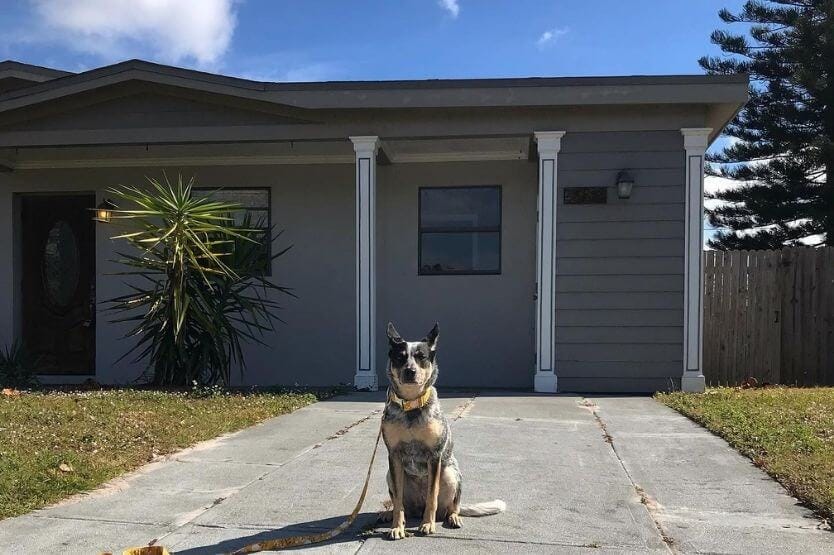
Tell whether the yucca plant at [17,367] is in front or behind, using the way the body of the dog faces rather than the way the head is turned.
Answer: behind

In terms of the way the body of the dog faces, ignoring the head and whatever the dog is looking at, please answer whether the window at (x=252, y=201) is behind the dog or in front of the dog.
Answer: behind

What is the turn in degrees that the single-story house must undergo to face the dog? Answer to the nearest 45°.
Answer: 0° — it already faces it

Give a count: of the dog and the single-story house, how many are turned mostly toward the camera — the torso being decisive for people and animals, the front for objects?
2

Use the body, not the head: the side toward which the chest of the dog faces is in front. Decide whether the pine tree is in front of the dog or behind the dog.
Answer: behind

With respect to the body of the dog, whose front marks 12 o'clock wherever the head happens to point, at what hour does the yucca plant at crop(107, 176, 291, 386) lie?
The yucca plant is roughly at 5 o'clock from the dog.

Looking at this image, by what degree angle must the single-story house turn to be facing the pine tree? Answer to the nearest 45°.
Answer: approximately 135° to its left

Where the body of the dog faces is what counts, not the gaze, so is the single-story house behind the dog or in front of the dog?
behind

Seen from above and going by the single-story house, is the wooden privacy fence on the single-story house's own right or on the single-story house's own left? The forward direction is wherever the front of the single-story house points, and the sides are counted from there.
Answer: on the single-story house's own left

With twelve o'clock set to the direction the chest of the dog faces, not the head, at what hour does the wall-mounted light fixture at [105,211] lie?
The wall-mounted light fixture is roughly at 5 o'clock from the dog.
